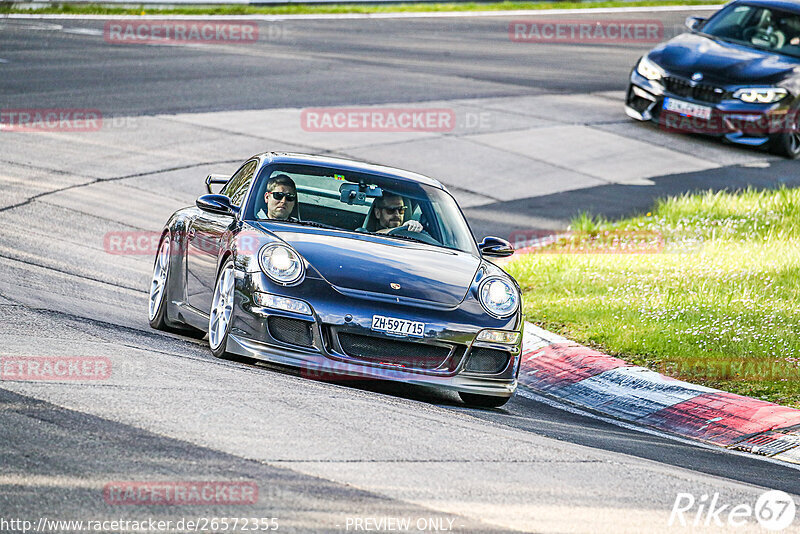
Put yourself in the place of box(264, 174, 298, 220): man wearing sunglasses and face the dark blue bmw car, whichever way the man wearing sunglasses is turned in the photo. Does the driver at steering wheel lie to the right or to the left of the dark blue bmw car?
right

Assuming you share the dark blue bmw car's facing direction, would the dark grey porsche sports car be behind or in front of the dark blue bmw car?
in front

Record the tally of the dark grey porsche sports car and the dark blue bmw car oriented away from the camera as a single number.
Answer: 0

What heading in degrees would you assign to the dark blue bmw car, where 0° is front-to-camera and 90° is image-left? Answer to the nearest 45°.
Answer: approximately 45°

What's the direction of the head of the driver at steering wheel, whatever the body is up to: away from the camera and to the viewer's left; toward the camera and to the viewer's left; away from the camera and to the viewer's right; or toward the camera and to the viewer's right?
toward the camera and to the viewer's right

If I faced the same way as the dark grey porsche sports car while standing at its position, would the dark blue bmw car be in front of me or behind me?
behind

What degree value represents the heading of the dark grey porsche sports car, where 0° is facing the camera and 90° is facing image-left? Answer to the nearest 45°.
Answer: approximately 0°

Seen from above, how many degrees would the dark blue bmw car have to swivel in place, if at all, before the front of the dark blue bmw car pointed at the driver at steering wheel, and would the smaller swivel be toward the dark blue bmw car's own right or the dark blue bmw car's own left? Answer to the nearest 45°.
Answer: approximately 45° to the dark blue bmw car's own left
